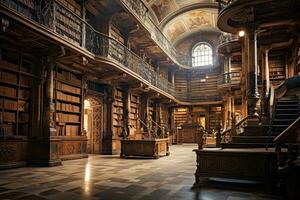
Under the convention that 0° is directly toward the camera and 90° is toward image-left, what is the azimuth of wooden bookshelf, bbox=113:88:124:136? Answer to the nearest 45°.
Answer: approximately 315°

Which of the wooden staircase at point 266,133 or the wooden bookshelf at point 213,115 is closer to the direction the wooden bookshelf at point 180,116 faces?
the wooden staircase

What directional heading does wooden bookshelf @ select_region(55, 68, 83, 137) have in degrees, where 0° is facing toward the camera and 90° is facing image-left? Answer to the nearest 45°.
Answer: approximately 315°

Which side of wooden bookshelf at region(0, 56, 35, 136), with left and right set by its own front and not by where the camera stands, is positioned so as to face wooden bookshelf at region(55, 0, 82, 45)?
left

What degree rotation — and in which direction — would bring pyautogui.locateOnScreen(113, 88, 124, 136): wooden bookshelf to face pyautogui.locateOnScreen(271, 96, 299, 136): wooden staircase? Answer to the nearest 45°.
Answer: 0° — it already faces it

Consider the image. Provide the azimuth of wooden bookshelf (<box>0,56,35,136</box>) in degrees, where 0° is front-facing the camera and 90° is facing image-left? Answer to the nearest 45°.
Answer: approximately 315°
